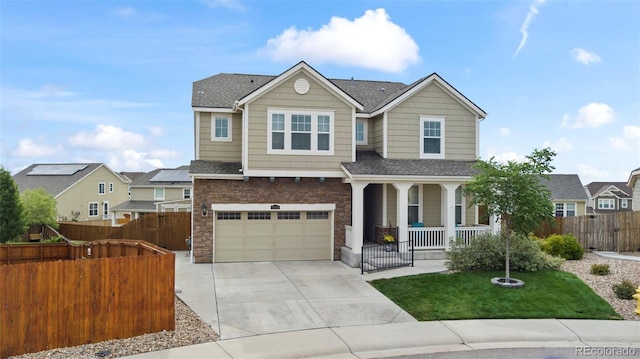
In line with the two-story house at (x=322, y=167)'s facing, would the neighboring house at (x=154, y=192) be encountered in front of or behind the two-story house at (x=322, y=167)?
behind

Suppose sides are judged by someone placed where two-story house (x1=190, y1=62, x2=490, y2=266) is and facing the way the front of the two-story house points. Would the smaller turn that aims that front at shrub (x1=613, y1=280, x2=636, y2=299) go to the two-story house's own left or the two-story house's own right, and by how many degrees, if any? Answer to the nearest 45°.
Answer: approximately 45° to the two-story house's own left

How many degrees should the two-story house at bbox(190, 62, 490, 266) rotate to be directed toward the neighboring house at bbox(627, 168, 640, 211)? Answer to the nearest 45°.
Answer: approximately 135° to its left

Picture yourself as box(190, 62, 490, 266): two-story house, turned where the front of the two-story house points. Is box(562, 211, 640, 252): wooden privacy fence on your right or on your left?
on your left

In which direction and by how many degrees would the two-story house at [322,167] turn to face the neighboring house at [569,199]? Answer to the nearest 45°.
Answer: approximately 135° to its left

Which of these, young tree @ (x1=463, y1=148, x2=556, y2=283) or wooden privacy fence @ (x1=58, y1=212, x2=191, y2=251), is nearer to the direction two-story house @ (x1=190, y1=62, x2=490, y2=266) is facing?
the young tree

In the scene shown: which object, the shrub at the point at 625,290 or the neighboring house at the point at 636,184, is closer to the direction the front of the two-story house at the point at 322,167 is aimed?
the shrub

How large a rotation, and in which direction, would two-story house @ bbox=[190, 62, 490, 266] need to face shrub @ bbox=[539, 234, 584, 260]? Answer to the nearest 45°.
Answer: approximately 90° to its left

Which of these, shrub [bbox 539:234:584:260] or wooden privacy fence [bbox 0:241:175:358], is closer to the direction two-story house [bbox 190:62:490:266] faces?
the wooden privacy fence

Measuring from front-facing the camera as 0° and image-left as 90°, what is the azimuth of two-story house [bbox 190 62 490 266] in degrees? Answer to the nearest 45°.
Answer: approximately 0°

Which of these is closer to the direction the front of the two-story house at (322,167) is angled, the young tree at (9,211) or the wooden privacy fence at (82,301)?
the wooden privacy fence

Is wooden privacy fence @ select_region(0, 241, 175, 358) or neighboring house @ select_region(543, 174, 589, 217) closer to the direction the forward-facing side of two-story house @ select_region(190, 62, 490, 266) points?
the wooden privacy fence

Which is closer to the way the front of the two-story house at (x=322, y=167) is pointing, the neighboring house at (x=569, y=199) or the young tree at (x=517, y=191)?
the young tree
